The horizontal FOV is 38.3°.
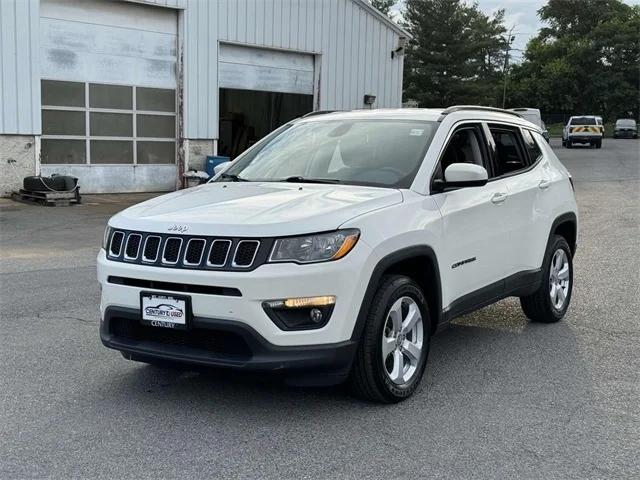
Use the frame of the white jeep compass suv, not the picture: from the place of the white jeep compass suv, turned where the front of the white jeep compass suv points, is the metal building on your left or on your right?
on your right

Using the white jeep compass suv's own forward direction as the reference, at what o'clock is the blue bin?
The blue bin is roughly at 4 o'clock from the white jeep compass suv.

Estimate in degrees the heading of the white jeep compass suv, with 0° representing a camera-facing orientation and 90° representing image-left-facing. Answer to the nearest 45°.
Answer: approximately 45°

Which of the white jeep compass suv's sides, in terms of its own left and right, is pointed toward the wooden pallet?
right
